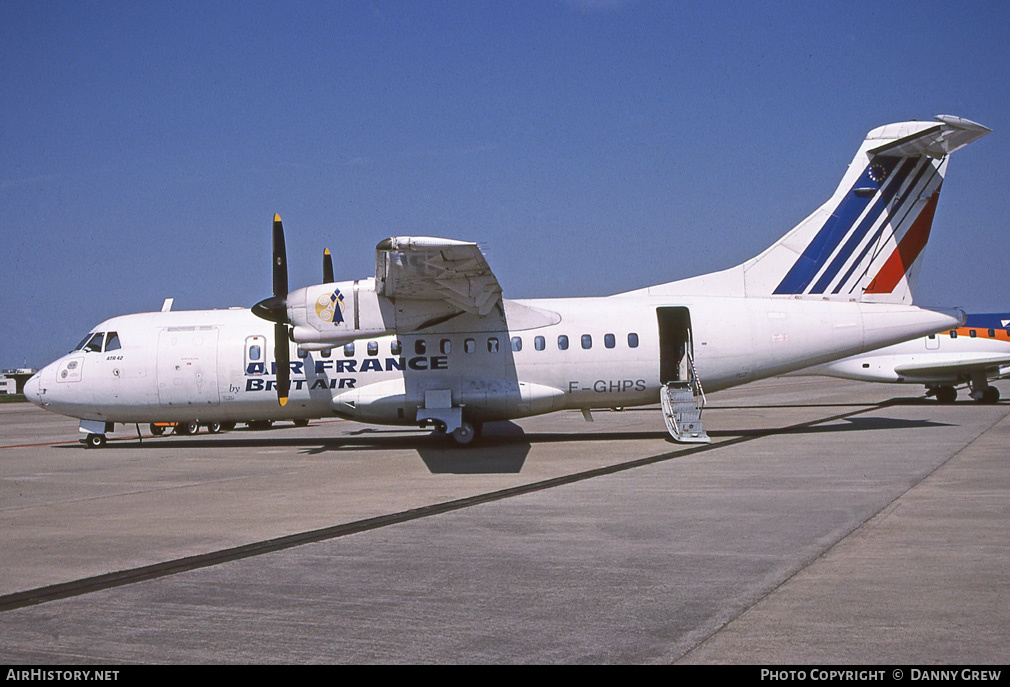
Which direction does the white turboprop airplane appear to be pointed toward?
to the viewer's left

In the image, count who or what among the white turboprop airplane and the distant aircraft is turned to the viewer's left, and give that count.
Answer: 2

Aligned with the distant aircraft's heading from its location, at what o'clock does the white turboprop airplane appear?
The white turboprop airplane is roughly at 10 o'clock from the distant aircraft.

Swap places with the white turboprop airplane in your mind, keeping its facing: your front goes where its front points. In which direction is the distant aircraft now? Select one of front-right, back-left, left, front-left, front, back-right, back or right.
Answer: back-right
